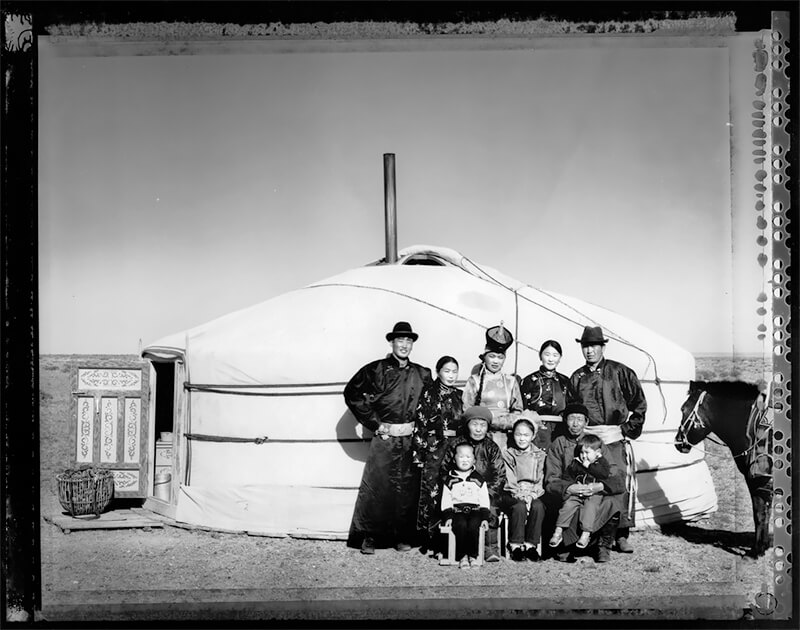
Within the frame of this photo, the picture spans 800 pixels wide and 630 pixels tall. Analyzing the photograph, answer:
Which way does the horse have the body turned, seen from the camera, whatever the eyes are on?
to the viewer's left

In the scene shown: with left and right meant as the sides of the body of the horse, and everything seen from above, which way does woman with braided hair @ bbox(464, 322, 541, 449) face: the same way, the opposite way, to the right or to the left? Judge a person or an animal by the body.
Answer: to the left

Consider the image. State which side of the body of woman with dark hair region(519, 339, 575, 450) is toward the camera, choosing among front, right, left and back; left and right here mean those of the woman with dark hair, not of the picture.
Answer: front

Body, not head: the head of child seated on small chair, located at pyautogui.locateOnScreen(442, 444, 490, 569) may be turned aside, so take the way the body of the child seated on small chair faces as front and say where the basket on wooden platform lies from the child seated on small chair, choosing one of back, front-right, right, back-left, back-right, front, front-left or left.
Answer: right

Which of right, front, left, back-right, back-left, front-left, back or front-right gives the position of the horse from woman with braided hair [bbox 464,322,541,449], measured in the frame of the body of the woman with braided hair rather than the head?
left

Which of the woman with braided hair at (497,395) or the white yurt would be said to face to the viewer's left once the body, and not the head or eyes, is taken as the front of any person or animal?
the white yurt

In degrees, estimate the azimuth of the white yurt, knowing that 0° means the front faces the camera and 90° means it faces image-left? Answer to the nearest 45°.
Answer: approximately 90°

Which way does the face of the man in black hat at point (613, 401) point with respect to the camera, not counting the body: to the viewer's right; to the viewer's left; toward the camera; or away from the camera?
toward the camera

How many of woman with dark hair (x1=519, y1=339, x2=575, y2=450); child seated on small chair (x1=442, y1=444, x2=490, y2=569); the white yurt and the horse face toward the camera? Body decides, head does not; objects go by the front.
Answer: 2

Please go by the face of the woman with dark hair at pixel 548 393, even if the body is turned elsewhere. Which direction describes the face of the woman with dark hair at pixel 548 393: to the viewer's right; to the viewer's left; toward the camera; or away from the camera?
toward the camera

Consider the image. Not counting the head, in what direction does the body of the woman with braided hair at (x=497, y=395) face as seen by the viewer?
toward the camera

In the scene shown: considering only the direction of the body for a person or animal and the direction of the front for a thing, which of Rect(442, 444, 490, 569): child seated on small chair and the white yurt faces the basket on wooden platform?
the white yurt

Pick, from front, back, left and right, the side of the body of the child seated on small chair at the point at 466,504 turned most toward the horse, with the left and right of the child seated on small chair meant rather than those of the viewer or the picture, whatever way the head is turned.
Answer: left
